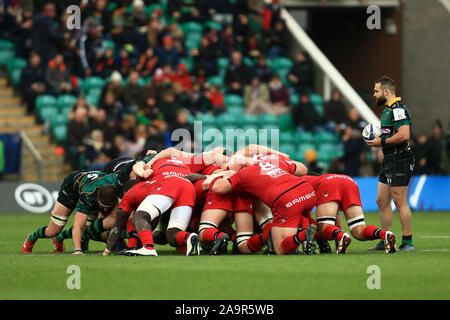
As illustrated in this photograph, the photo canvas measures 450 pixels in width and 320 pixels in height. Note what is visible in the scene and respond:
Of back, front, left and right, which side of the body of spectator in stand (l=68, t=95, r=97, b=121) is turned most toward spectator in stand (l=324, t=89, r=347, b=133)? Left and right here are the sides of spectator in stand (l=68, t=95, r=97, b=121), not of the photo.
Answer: left

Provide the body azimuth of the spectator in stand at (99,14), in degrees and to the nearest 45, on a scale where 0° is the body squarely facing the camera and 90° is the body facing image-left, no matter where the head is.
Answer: approximately 0°

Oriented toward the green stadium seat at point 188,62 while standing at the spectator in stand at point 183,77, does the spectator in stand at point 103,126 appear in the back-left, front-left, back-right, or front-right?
back-left

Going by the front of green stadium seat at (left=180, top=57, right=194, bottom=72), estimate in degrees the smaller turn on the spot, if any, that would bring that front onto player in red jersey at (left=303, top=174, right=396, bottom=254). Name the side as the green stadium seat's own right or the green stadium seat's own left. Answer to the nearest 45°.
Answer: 0° — it already faces them

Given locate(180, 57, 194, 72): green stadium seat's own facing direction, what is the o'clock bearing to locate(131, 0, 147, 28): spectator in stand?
The spectator in stand is roughly at 5 o'clock from the green stadium seat.

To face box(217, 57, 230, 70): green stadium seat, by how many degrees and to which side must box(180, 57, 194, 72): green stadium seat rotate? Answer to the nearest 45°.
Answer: approximately 90° to its left
